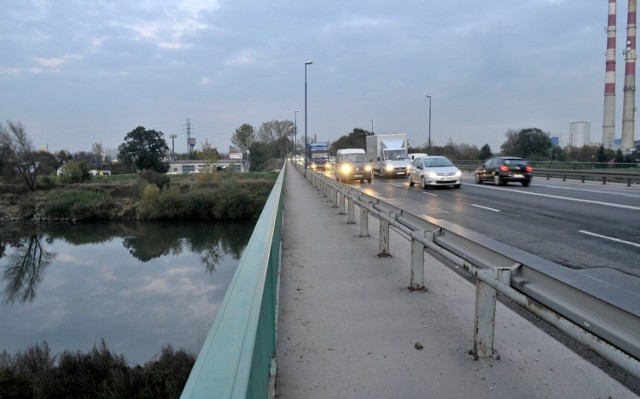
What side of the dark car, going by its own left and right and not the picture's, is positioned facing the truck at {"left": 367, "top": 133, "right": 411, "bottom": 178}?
front

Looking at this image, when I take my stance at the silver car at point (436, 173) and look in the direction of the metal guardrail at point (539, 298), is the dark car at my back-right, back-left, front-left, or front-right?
back-left

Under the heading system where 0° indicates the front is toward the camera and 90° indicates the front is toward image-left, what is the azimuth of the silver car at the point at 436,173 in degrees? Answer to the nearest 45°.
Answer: approximately 315°

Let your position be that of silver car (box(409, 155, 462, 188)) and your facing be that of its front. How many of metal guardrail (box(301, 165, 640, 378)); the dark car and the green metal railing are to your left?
1

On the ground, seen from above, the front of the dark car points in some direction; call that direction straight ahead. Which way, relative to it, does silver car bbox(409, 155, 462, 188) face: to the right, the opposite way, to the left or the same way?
the opposite way

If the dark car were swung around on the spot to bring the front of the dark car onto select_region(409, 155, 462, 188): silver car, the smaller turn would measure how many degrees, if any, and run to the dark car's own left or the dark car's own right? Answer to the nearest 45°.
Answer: approximately 90° to the dark car's own left

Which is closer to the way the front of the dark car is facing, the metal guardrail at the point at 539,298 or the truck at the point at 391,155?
the truck

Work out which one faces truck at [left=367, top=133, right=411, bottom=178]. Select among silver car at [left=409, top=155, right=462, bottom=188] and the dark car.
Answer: the dark car

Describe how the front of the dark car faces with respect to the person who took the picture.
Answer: facing away from the viewer and to the left of the viewer

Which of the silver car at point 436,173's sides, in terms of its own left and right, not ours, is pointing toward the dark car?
left
